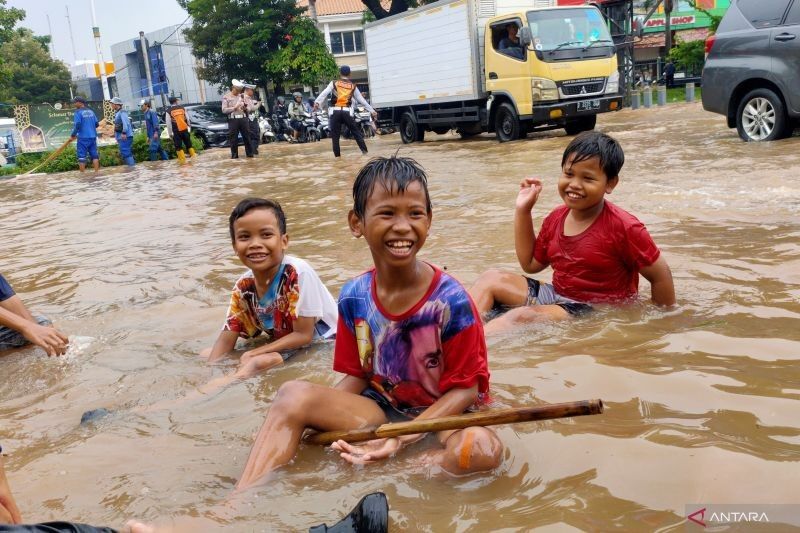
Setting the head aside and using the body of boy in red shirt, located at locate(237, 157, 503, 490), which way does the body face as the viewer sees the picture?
toward the camera

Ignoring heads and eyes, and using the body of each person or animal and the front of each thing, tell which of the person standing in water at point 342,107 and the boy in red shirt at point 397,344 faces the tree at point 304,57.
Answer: the person standing in water

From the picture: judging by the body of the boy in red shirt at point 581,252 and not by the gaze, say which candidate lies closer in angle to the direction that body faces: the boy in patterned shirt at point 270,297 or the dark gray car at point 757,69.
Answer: the boy in patterned shirt

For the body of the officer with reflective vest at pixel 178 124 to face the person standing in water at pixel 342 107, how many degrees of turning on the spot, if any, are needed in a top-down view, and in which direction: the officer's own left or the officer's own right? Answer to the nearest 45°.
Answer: approximately 135° to the officer's own right

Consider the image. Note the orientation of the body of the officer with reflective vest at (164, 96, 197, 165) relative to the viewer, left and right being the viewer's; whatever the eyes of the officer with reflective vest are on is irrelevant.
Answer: facing away from the viewer

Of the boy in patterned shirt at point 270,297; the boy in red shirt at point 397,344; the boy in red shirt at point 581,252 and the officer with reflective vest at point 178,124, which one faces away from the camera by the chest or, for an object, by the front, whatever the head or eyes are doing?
the officer with reflective vest

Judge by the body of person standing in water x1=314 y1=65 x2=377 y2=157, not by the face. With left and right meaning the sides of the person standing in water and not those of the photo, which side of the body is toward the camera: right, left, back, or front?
back

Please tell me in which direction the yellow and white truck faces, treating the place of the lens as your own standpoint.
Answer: facing the viewer and to the right of the viewer

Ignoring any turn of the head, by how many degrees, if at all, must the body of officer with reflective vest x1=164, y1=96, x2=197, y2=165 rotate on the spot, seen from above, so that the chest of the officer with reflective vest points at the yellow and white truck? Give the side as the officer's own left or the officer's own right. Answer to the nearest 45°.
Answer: approximately 135° to the officer's own right

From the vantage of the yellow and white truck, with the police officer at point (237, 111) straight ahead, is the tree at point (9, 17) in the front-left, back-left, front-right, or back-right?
front-right

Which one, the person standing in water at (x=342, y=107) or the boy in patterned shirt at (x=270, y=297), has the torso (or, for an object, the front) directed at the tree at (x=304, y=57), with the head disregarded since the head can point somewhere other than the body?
the person standing in water

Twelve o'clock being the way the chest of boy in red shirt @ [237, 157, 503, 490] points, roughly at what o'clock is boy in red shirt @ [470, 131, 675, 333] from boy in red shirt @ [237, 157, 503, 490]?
boy in red shirt @ [470, 131, 675, 333] is roughly at 7 o'clock from boy in red shirt @ [237, 157, 503, 490].

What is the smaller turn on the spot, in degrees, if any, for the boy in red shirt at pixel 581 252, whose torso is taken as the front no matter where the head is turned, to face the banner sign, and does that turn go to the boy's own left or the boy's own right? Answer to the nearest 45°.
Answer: approximately 90° to the boy's own right

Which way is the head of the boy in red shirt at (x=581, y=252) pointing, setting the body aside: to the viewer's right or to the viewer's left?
to the viewer's left

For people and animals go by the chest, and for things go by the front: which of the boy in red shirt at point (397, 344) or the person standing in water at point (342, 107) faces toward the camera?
the boy in red shirt

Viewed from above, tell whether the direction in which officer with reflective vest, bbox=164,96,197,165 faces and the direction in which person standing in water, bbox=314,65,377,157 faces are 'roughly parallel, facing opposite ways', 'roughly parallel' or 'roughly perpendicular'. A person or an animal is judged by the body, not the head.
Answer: roughly parallel

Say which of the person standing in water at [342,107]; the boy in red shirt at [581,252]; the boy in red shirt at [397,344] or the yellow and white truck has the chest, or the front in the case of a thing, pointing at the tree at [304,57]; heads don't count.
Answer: the person standing in water

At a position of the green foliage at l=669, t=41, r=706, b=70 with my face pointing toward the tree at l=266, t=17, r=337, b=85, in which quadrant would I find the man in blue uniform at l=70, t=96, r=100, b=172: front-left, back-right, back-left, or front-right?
front-left

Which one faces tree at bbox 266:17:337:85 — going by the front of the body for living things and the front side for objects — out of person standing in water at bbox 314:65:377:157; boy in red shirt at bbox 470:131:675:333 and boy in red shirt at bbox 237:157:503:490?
the person standing in water

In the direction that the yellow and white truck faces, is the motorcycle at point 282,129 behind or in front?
behind
